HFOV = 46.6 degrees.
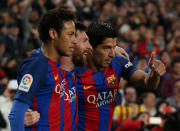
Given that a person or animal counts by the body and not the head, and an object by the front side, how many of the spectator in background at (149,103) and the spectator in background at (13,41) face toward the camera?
2

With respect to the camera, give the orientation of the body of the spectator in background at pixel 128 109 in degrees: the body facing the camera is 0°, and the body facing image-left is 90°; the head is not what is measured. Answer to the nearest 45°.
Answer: approximately 0°

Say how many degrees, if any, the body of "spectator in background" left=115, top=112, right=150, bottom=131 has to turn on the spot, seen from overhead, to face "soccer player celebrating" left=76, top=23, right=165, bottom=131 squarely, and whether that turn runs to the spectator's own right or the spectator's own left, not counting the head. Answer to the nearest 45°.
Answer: approximately 45° to the spectator's own right

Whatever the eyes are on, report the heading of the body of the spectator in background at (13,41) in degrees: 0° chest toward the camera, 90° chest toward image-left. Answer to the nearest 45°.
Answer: approximately 0°

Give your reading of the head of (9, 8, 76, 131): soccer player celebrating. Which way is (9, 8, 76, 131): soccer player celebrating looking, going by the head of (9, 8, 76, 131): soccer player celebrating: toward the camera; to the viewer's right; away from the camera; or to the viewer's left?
to the viewer's right

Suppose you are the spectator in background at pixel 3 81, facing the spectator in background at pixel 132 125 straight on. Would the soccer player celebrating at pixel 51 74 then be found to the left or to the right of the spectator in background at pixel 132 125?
right

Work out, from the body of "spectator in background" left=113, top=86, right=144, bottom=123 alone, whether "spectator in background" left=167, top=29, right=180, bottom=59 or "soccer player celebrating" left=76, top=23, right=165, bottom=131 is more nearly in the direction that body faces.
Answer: the soccer player celebrating
